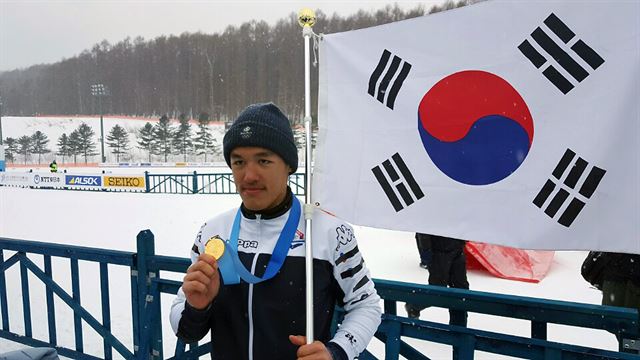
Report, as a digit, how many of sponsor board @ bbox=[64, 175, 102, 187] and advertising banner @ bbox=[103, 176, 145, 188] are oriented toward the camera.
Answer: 2

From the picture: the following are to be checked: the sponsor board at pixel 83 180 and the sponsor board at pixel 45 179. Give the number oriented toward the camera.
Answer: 2

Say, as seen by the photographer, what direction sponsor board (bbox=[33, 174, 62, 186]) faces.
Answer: facing the viewer

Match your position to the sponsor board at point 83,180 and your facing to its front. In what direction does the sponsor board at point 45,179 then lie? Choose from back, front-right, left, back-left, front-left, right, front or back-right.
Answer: back-right

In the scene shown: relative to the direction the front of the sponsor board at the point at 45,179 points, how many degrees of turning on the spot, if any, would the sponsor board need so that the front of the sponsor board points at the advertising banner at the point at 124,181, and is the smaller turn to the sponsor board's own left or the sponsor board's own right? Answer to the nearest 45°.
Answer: approximately 45° to the sponsor board's own left

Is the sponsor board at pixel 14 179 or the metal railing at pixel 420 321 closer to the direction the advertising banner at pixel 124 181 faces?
the metal railing

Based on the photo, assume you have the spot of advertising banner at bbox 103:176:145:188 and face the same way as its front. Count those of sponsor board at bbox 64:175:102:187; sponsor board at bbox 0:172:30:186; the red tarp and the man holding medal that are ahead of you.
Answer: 2

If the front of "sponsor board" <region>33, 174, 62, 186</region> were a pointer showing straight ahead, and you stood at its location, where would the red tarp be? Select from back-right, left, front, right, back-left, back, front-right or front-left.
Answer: front

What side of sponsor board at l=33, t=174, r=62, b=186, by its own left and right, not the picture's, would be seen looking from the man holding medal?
front

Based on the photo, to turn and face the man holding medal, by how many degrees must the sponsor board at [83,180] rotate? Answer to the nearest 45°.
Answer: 0° — it already faces them

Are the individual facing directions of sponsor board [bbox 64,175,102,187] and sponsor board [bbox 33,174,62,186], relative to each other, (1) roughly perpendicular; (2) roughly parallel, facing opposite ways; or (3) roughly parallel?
roughly parallel

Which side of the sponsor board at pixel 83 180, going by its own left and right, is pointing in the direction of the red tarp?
front

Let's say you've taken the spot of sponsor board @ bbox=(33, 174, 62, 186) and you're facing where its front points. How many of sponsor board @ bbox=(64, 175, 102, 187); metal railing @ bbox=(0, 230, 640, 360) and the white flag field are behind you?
0

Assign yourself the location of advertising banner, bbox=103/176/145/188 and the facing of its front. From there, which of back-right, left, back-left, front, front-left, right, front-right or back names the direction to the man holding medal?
front

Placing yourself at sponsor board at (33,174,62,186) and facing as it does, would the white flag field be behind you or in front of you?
in front

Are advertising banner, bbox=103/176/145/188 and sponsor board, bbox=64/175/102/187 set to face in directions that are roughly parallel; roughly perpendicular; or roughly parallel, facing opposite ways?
roughly parallel
